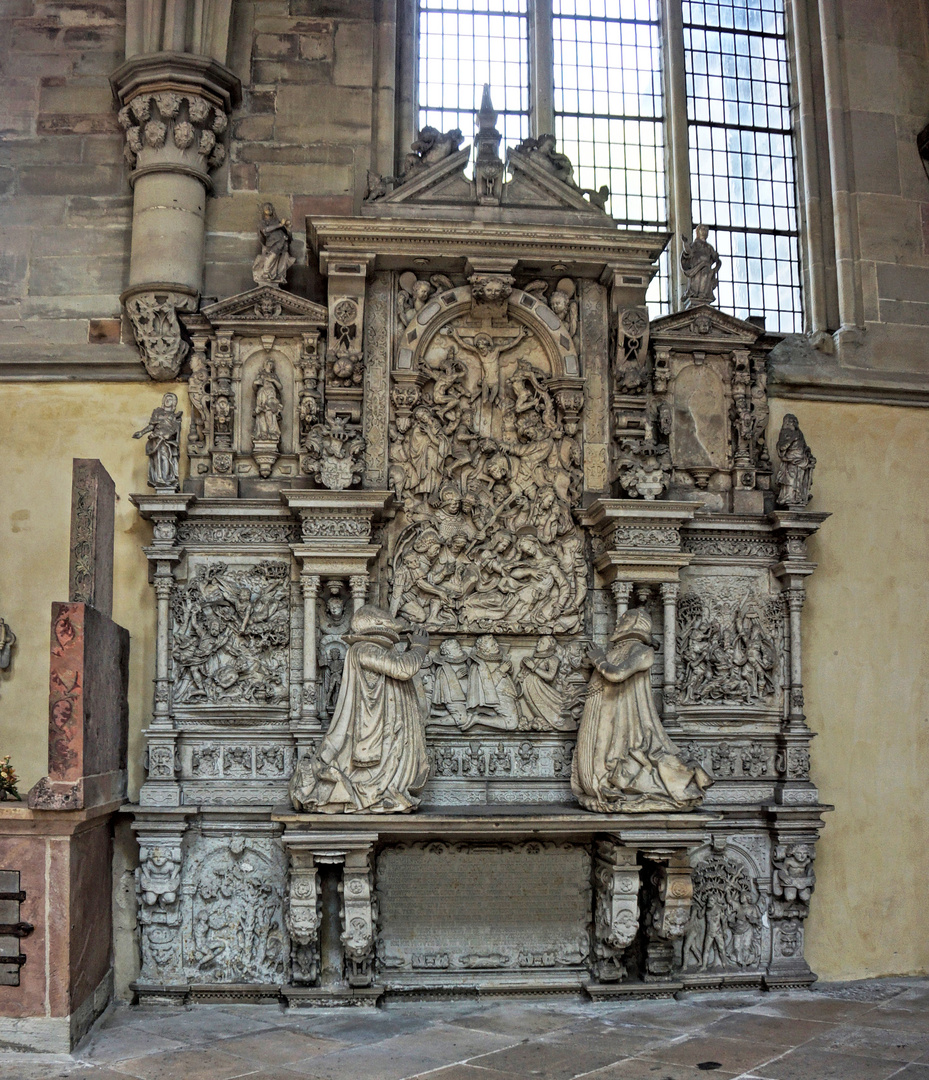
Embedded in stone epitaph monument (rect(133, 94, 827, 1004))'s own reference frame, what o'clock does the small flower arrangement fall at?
The small flower arrangement is roughly at 2 o'clock from the stone epitaph monument.

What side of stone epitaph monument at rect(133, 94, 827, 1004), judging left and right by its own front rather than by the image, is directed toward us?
front
